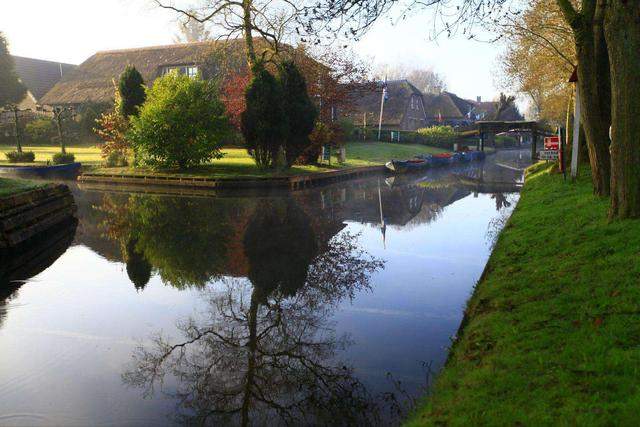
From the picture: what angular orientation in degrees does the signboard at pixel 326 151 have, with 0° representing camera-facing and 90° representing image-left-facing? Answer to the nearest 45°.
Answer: approximately 0°

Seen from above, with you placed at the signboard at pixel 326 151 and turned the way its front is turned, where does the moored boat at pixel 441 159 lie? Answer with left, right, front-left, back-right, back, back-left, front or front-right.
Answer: back-left

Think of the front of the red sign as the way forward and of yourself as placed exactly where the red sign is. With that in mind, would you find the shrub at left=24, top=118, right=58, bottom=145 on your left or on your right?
on your right

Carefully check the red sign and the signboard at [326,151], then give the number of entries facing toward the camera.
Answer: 2

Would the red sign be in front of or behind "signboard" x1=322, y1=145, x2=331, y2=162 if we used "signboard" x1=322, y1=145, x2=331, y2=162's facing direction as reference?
in front

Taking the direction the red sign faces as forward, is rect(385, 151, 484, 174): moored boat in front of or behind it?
behind

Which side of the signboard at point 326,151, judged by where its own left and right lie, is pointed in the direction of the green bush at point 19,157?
right

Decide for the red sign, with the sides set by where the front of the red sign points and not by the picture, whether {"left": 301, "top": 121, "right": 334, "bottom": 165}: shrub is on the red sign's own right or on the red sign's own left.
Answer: on the red sign's own right
